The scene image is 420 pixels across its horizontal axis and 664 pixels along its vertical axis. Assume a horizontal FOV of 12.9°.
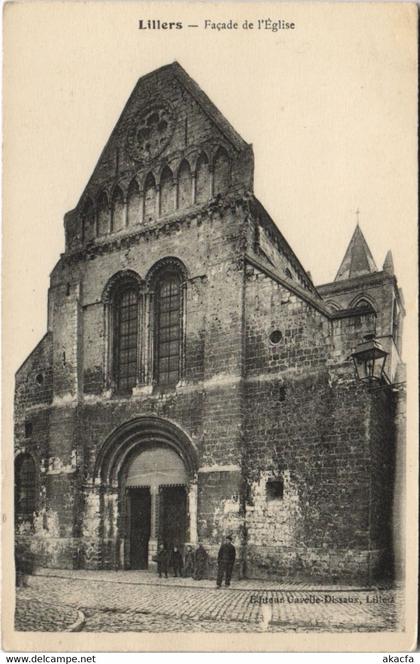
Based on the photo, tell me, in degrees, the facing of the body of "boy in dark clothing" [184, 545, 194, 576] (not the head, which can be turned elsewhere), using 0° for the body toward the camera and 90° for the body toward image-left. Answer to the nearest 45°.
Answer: approximately 0°
